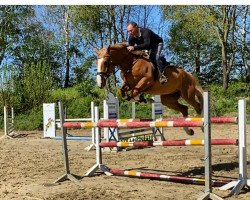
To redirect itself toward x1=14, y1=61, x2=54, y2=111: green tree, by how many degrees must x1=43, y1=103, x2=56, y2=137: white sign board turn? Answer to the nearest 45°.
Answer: approximately 180°

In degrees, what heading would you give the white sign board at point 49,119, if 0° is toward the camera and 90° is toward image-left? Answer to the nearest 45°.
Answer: approximately 0°

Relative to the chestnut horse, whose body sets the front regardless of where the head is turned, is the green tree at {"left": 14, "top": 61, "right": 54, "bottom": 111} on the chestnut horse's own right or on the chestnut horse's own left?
on the chestnut horse's own right

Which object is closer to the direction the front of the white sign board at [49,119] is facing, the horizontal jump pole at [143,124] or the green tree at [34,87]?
the horizontal jump pole

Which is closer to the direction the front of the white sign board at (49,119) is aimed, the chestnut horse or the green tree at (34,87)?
the chestnut horse
